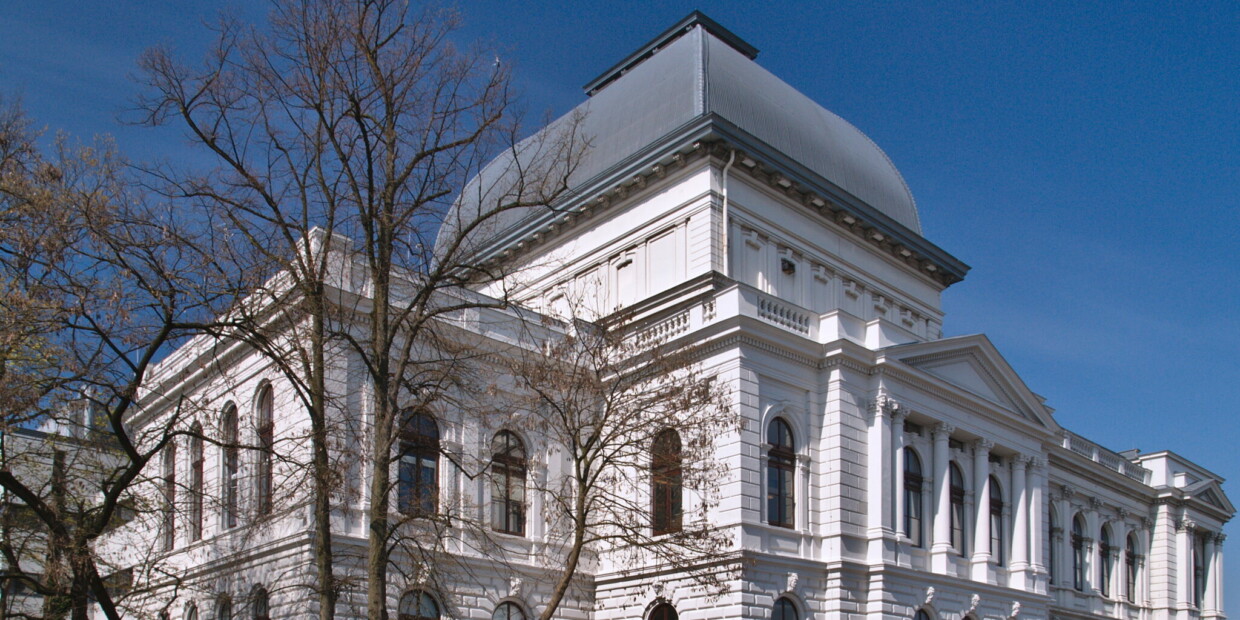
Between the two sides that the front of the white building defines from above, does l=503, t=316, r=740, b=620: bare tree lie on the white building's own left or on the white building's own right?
on the white building's own right

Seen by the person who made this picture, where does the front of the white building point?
facing the viewer and to the right of the viewer
